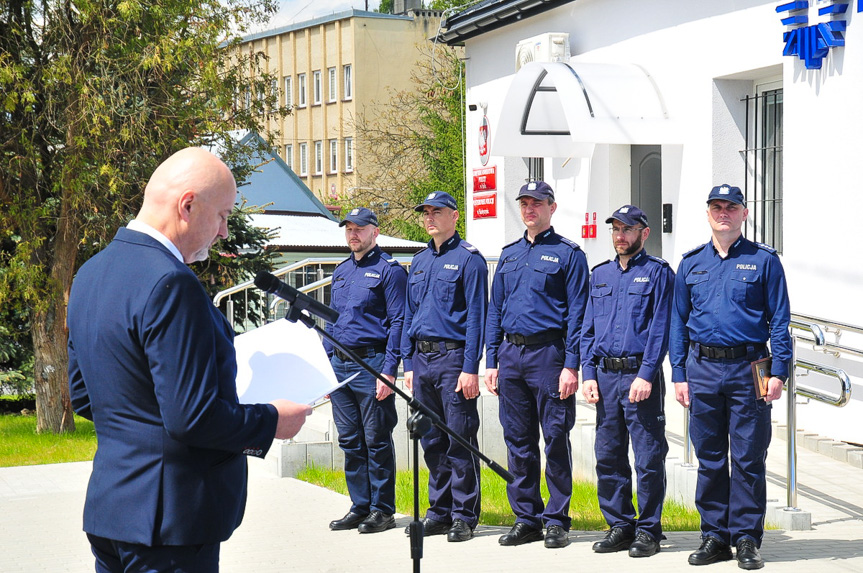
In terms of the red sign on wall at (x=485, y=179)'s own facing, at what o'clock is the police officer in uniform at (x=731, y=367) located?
The police officer in uniform is roughly at 10 o'clock from the red sign on wall.

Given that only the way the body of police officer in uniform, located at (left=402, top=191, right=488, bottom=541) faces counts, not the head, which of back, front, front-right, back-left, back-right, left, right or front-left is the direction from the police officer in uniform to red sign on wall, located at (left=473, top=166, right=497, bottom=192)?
back-right

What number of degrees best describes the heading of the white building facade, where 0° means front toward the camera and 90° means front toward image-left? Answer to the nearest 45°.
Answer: approximately 45°

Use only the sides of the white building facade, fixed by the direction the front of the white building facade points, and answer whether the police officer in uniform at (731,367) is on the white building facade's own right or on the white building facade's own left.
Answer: on the white building facade's own left

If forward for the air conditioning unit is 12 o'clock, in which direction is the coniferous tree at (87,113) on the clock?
The coniferous tree is roughly at 1 o'clock from the air conditioning unit.

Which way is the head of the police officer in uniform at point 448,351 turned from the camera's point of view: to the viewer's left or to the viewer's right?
to the viewer's left

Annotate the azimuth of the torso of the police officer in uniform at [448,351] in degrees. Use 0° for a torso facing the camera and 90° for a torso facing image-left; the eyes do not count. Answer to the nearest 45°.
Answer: approximately 45°
